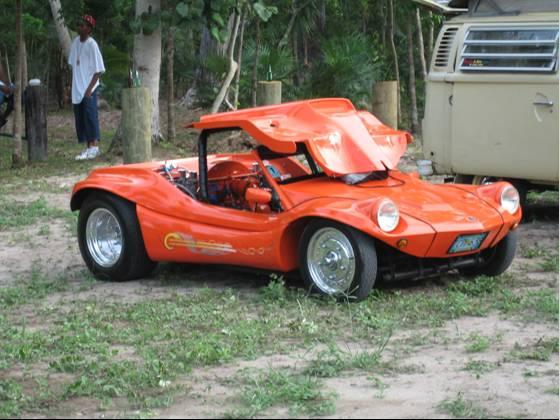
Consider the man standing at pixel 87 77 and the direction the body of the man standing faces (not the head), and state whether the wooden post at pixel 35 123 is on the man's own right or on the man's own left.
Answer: on the man's own right

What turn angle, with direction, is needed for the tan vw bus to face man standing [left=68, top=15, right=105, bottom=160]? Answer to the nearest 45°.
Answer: approximately 135° to its left

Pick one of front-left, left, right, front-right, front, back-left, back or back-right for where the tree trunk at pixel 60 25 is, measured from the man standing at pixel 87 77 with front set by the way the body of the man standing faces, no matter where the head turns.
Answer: back-right

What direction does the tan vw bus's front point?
to the viewer's right

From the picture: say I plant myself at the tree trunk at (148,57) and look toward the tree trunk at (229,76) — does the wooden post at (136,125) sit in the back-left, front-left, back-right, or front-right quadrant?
back-right

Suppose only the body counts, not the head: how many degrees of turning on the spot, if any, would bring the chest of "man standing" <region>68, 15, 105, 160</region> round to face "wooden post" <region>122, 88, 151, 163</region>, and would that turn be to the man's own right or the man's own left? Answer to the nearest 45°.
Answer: approximately 45° to the man's own left

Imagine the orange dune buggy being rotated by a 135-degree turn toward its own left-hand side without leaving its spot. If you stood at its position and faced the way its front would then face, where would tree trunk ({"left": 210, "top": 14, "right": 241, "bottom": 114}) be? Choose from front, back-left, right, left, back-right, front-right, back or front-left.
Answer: front

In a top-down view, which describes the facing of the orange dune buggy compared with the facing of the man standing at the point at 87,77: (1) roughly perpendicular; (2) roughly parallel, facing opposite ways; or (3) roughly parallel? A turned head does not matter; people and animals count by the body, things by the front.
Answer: roughly perpendicular

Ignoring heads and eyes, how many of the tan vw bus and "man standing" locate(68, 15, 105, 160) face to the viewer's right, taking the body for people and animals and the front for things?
1

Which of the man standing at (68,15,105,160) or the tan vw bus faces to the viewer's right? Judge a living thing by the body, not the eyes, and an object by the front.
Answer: the tan vw bus

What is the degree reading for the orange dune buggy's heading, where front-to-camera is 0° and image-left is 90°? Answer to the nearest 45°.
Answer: approximately 315°

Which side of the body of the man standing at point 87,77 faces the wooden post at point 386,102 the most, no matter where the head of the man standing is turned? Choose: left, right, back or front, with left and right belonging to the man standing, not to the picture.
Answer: left
